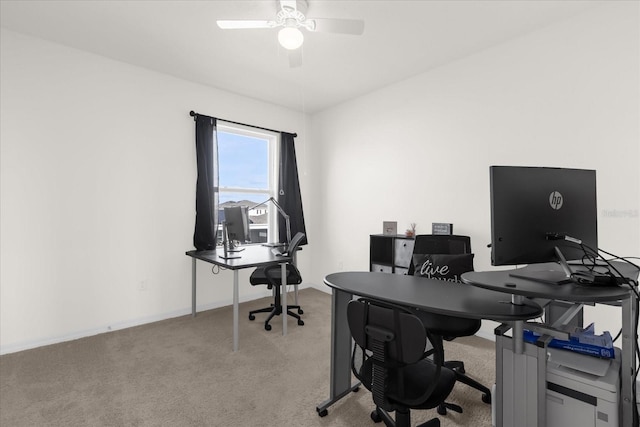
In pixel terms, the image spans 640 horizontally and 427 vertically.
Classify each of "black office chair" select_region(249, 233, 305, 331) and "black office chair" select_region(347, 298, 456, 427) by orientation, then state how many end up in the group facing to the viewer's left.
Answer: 1

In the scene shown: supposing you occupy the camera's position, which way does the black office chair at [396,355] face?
facing away from the viewer and to the right of the viewer

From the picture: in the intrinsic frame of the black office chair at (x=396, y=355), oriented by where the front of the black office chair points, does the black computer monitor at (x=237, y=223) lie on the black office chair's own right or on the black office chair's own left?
on the black office chair's own left

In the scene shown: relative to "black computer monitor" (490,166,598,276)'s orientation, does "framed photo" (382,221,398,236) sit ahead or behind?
ahead

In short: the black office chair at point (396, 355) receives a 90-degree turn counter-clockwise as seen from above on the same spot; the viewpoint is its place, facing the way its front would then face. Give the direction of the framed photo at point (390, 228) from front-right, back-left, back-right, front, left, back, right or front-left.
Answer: front-right

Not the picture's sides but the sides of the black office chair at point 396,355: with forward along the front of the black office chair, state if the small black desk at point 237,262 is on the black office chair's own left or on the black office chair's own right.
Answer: on the black office chair's own left

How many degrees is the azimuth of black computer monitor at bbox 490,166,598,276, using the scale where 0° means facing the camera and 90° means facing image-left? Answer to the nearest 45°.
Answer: approximately 135°

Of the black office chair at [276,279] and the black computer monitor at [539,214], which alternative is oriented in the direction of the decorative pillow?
the black computer monitor

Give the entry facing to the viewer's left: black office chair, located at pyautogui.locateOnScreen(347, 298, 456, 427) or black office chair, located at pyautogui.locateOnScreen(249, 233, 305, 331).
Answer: black office chair, located at pyautogui.locateOnScreen(249, 233, 305, 331)

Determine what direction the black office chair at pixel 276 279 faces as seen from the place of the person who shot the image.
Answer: facing to the left of the viewer
